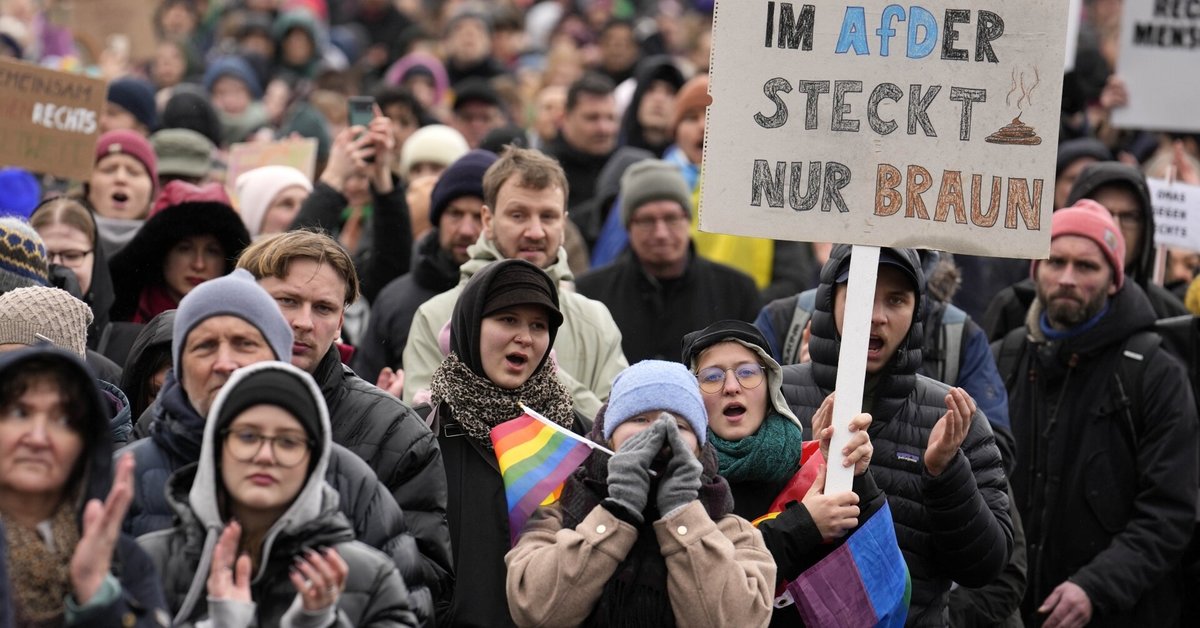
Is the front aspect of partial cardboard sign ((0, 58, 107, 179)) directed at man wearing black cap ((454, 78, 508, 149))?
no

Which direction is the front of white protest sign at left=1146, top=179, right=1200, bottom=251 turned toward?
toward the camera

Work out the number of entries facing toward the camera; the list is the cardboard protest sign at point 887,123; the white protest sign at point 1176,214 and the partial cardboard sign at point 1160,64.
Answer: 3

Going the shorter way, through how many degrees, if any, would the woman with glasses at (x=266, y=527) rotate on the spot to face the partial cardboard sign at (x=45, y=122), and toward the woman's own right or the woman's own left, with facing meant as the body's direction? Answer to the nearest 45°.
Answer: approximately 180°

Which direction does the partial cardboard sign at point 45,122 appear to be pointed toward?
toward the camera

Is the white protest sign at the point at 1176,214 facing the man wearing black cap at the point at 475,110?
no

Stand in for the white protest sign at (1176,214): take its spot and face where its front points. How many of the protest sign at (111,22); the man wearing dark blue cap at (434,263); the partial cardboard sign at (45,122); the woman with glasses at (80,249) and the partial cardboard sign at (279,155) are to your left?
0

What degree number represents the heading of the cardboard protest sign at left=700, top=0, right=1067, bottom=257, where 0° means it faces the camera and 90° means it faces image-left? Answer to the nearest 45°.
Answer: approximately 0°

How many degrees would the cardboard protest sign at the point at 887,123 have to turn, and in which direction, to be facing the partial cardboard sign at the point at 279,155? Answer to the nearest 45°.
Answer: approximately 135° to its right

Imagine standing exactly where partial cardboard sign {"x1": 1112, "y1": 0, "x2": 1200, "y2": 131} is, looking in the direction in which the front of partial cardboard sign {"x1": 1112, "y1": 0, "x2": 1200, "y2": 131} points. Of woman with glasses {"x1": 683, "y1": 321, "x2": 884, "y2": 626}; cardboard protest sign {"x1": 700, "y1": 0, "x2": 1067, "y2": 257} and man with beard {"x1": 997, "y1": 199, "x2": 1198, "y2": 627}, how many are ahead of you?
3

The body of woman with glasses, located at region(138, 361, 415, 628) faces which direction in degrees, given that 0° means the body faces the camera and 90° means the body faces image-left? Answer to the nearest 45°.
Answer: approximately 0°

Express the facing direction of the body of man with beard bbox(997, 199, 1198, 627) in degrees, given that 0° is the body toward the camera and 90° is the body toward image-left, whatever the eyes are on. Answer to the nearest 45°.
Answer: approximately 45°

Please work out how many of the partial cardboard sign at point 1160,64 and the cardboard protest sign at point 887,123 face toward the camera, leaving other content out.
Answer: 2

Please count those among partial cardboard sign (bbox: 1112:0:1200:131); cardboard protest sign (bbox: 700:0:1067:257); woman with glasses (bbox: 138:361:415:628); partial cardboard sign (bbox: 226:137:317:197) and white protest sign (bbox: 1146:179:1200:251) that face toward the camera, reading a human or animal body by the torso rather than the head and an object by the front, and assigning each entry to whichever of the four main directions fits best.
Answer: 5

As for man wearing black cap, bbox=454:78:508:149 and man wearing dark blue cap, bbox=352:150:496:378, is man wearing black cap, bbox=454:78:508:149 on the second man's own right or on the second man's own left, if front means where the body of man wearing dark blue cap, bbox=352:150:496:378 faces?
on the second man's own left

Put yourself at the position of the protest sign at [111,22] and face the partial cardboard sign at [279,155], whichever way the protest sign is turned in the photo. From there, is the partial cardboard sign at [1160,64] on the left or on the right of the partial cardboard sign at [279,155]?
left

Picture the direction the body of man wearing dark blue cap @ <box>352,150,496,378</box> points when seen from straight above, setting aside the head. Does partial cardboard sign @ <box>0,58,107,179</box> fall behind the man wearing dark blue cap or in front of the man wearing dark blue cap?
behind
